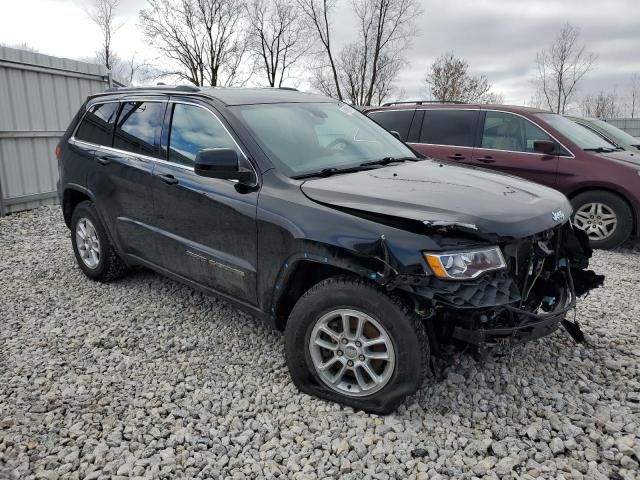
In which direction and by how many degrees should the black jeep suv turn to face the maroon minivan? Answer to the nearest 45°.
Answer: approximately 90° to its left

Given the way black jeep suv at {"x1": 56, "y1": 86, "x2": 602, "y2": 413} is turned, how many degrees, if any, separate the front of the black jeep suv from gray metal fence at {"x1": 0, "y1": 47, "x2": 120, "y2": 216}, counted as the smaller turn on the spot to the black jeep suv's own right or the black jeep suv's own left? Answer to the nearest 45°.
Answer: approximately 180°

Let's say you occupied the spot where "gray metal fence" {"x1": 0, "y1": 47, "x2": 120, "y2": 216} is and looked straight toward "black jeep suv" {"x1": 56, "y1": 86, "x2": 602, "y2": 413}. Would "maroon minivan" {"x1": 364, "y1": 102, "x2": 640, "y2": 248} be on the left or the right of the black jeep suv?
left

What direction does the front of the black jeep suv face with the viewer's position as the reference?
facing the viewer and to the right of the viewer
